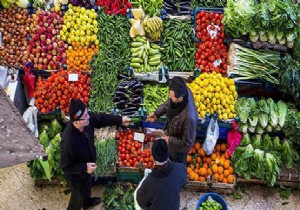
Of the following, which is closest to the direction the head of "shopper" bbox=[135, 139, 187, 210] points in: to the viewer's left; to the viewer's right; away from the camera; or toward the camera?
away from the camera

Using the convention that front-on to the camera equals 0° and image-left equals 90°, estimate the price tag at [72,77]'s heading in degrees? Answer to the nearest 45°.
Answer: approximately 0°

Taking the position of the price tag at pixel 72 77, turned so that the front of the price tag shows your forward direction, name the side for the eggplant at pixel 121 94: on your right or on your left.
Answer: on your left

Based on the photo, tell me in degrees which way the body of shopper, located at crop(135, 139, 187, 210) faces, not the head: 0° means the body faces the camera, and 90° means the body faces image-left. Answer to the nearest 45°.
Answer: approximately 180°

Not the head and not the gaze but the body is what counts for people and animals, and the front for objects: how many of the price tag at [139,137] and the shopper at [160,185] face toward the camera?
1

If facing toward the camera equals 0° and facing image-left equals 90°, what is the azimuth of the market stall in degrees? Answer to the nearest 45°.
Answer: approximately 0°
